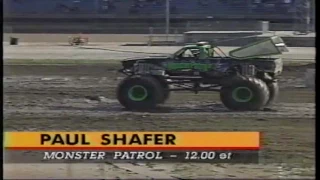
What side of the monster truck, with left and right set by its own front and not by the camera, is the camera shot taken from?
left
